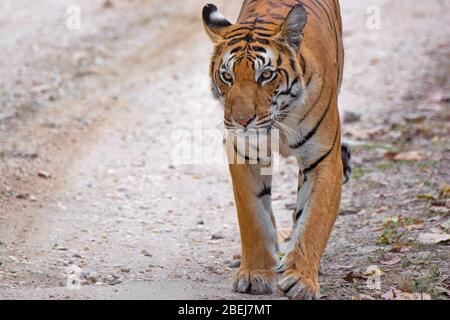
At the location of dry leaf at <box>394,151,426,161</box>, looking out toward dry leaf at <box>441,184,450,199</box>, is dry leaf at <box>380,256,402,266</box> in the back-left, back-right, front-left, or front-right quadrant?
front-right

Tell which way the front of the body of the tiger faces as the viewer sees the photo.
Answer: toward the camera

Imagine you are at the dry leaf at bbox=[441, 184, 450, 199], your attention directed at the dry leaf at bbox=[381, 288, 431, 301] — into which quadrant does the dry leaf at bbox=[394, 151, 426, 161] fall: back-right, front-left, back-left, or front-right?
back-right

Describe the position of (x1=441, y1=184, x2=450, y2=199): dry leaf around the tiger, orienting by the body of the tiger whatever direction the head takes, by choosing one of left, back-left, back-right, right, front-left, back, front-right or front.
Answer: back-left

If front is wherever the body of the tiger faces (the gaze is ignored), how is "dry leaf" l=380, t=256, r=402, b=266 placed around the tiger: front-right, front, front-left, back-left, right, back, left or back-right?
back-left
